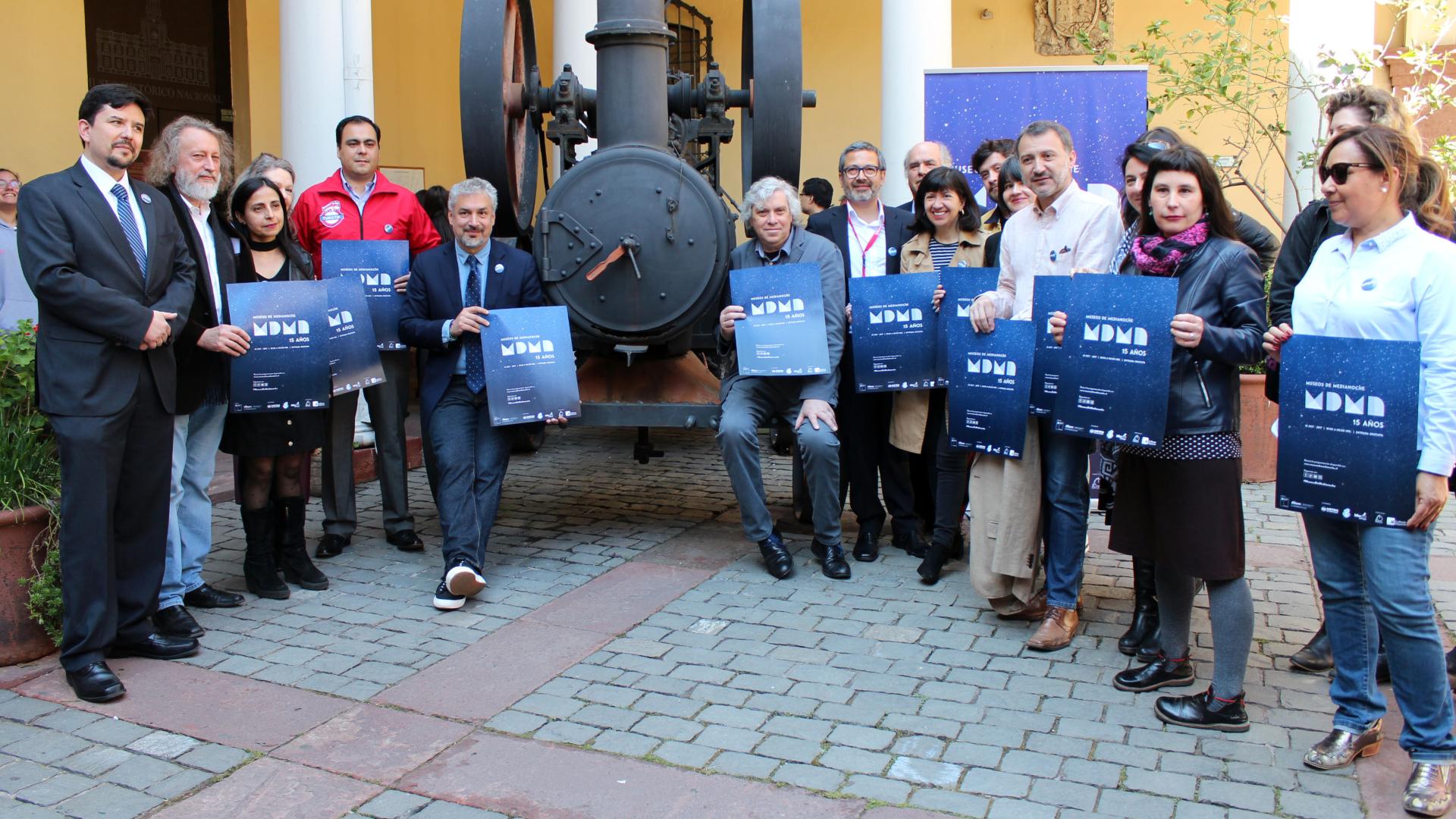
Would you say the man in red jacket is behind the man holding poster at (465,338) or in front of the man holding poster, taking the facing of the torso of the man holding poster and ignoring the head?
behind

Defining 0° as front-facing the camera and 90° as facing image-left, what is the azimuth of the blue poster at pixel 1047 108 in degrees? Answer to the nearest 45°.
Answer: approximately 0°

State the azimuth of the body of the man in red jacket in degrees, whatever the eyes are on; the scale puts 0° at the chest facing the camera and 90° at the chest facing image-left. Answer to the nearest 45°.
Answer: approximately 0°

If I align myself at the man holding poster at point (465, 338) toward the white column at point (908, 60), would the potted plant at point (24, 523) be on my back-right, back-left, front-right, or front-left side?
back-left

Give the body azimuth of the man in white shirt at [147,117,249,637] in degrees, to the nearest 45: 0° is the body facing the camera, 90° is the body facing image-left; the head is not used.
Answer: approximately 315°

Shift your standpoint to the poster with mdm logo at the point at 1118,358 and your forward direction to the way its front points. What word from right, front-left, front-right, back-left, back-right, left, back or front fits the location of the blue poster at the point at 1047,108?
back

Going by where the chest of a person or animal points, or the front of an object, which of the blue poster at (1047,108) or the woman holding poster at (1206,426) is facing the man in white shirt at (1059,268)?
the blue poster

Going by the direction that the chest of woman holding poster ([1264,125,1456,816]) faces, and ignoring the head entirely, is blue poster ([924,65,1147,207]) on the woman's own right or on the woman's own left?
on the woman's own right

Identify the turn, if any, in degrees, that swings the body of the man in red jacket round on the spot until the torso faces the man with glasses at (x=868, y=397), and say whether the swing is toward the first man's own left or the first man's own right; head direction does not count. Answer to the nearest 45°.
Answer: approximately 90° to the first man's own left
